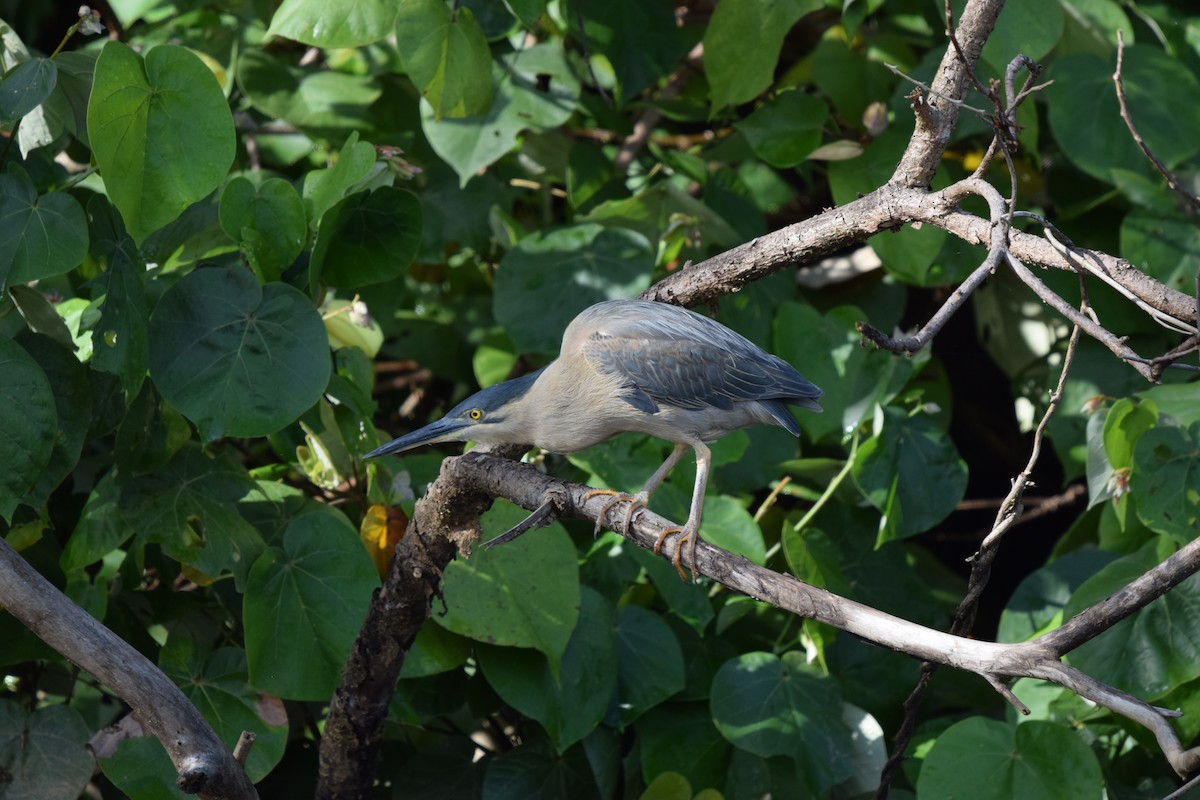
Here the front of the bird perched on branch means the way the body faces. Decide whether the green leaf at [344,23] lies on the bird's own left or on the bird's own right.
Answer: on the bird's own right

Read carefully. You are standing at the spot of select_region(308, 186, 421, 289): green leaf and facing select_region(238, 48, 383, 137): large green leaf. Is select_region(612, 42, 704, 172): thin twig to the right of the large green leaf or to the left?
right

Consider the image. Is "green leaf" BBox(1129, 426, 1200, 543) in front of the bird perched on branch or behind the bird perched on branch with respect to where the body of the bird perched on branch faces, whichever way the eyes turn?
behind

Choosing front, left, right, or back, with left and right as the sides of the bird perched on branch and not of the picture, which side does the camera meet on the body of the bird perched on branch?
left

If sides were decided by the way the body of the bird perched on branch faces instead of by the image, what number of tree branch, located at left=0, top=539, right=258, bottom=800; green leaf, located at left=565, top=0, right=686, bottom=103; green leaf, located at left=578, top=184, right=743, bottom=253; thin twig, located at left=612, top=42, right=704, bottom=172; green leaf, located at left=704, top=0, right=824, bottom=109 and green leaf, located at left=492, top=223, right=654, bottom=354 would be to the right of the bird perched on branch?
5

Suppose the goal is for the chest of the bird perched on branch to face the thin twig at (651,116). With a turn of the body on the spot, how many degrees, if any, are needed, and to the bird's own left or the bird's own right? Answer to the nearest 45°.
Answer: approximately 90° to the bird's own right

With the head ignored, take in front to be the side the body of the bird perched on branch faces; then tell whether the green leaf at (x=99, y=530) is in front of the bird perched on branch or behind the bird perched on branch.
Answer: in front

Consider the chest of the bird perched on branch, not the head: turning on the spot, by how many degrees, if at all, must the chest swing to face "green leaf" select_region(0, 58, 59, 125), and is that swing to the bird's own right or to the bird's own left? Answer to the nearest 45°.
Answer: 0° — it already faces it
